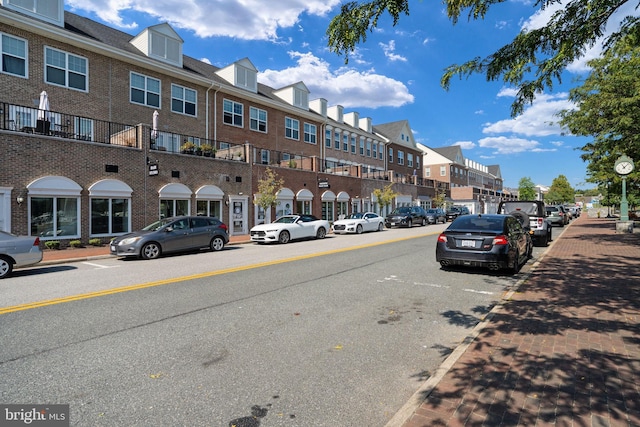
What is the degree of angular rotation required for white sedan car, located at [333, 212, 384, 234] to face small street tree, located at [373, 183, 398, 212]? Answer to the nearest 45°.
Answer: approximately 135° to its right

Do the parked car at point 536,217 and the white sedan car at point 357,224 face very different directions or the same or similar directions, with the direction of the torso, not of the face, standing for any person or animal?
very different directions

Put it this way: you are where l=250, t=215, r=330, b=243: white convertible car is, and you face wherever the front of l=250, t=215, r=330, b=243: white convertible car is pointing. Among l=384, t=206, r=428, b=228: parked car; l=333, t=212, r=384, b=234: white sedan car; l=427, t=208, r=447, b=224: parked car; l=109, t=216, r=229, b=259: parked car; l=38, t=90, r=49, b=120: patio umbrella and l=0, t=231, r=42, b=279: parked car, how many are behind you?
3

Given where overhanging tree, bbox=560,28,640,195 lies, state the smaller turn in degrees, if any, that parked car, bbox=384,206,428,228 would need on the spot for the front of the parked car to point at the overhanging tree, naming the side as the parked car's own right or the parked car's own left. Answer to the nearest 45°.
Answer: approximately 90° to the parked car's own left

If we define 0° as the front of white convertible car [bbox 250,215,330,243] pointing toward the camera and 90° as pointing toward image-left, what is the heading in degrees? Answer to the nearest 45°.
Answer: approximately 45°

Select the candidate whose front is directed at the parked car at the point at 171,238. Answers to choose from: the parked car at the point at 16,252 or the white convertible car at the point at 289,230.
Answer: the white convertible car

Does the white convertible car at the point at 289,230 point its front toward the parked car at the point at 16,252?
yes

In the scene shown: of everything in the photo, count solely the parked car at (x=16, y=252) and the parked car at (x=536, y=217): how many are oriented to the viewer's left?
1

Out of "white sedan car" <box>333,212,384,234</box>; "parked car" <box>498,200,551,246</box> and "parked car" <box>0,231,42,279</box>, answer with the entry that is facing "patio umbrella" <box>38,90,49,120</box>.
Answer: the white sedan car

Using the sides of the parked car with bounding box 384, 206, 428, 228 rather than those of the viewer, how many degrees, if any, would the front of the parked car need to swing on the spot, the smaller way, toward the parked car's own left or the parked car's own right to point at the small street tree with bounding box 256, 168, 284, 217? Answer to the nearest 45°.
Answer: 0° — it already faces it

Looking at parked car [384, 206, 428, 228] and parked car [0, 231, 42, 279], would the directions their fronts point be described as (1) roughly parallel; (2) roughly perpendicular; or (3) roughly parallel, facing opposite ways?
roughly parallel

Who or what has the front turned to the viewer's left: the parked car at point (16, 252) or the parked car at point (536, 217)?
the parked car at point (16, 252)

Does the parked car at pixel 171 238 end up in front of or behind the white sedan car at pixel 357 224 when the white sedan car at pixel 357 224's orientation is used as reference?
in front

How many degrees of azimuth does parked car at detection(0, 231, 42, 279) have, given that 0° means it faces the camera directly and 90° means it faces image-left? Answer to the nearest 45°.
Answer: approximately 90°

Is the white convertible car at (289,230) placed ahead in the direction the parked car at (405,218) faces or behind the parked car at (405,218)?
ahead

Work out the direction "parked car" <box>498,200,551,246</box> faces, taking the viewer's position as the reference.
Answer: facing away from the viewer

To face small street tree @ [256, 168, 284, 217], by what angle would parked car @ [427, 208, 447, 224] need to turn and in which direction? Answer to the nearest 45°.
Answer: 0° — it already faces it

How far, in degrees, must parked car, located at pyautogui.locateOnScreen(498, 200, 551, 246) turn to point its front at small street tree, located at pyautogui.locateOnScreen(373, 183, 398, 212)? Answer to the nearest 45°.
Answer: approximately 45° to its left

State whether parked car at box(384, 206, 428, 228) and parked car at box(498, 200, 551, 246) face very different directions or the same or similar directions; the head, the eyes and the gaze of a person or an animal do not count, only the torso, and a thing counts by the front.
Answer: very different directions

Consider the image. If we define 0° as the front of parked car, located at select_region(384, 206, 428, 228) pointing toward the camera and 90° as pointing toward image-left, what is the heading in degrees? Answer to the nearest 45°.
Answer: approximately 45°

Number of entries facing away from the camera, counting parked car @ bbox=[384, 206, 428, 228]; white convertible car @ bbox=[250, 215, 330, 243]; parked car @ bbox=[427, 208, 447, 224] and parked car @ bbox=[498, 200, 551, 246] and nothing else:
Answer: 1
